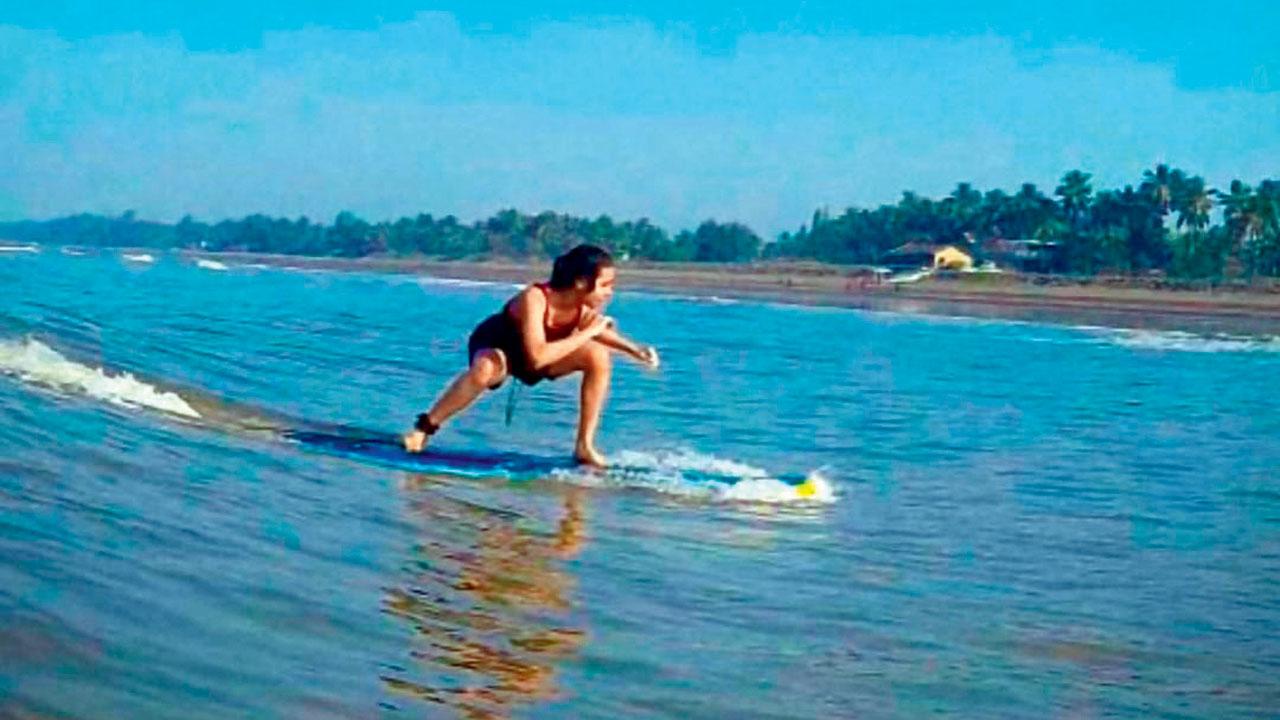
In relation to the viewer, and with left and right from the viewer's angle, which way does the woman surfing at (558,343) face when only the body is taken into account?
facing the viewer and to the right of the viewer

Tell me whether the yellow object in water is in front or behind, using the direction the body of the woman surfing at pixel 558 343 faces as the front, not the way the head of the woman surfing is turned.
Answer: in front
